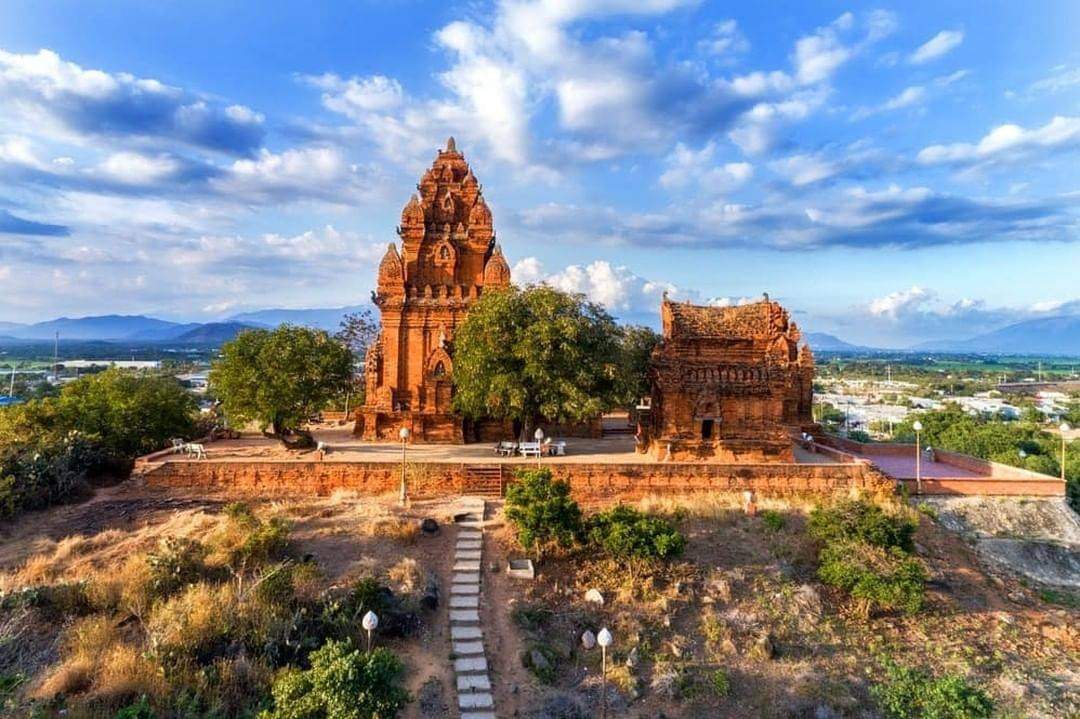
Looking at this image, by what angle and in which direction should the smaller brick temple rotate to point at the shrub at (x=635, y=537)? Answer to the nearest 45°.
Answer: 0° — it already faces it

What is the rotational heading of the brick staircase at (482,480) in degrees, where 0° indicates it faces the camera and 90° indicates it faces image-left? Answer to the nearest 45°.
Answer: approximately 0°

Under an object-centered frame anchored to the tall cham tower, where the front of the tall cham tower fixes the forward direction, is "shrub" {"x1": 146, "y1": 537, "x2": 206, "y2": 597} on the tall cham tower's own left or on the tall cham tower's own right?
on the tall cham tower's own right

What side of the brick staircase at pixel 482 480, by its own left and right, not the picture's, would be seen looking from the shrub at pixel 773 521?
left

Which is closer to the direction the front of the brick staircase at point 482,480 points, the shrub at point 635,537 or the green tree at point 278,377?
the shrub

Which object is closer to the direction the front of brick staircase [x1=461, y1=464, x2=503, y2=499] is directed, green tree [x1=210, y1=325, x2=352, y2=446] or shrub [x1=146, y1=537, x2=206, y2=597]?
the shrub
